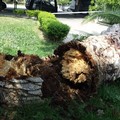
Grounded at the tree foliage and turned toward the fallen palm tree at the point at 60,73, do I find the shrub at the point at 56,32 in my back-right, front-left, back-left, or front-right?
front-right

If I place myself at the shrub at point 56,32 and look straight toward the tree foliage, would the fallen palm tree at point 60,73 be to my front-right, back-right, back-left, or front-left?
back-right
